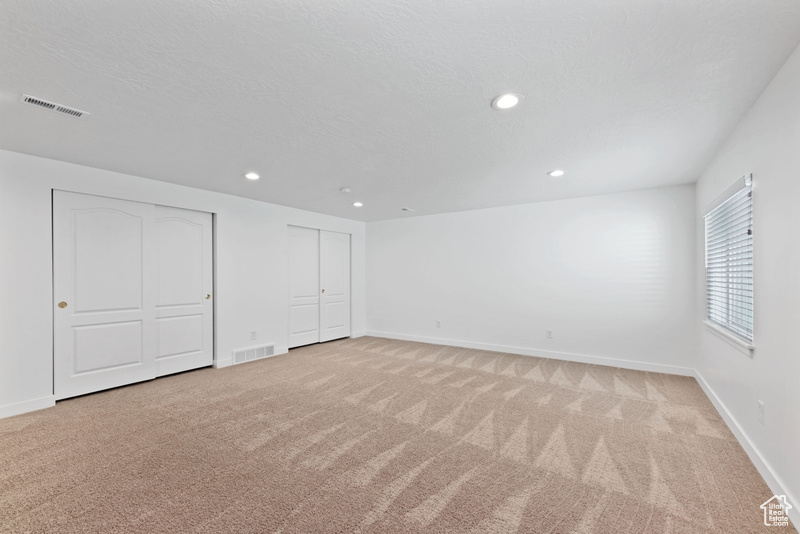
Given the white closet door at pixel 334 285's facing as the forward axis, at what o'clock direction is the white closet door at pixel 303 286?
the white closet door at pixel 303 286 is roughly at 3 o'clock from the white closet door at pixel 334 285.

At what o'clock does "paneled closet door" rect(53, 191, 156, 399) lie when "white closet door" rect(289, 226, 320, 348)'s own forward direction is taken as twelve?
The paneled closet door is roughly at 3 o'clock from the white closet door.

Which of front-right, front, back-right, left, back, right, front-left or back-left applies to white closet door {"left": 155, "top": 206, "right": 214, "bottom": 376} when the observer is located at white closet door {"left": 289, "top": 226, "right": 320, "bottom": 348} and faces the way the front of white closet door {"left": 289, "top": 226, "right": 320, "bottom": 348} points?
right

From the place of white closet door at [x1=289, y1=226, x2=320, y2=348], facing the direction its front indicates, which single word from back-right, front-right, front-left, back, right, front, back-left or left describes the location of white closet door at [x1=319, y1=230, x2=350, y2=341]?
left

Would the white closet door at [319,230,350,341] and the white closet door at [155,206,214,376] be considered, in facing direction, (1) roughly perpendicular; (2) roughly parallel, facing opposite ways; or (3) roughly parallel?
roughly parallel

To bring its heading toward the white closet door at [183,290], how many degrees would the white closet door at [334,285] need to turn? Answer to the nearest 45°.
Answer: approximately 90° to its right

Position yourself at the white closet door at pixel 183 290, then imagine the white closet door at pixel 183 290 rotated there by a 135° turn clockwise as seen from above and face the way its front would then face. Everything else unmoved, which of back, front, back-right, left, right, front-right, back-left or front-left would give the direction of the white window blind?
back-left

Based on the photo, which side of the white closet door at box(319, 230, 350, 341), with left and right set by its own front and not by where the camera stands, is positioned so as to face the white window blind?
front

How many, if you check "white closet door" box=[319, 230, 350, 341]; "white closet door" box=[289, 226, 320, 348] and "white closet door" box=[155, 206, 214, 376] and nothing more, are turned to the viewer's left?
0

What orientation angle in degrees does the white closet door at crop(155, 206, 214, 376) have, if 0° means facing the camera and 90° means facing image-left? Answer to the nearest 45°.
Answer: approximately 315°

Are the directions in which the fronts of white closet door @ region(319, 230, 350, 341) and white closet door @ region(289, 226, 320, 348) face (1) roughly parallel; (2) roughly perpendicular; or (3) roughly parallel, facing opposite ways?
roughly parallel

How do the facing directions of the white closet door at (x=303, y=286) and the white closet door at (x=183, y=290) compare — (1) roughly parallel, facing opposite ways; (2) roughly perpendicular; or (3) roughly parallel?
roughly parallel

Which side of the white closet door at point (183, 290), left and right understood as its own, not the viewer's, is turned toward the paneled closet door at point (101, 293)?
right

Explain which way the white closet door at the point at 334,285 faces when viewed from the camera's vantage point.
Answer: facing the viewer and to the right of the viewer

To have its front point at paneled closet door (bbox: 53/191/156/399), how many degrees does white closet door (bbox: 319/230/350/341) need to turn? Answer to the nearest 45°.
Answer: approximately 90° to its right
